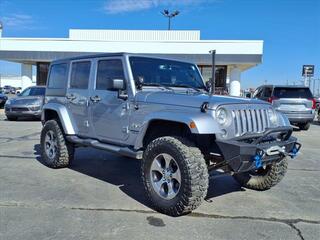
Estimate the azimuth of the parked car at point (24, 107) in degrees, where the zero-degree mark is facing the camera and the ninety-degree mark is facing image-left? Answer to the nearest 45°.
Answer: approximately 45°

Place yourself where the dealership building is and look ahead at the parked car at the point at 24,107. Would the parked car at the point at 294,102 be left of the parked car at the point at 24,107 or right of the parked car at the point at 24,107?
left

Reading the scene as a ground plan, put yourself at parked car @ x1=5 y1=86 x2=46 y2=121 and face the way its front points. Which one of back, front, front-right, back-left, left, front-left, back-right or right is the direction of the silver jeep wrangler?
front-left

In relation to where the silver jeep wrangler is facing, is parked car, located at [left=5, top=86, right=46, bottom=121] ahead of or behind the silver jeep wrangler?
behind

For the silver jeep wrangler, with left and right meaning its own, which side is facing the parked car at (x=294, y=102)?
left

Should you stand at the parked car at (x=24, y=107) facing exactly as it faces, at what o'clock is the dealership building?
The dealership building is roughly at 6 o'clock from the parked car.

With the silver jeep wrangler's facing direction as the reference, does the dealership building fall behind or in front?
behind

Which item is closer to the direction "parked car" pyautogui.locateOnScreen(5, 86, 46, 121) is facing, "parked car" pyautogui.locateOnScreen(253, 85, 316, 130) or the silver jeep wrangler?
the silver jeep wrangler

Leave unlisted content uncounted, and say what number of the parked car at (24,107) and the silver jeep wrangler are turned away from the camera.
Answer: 0
